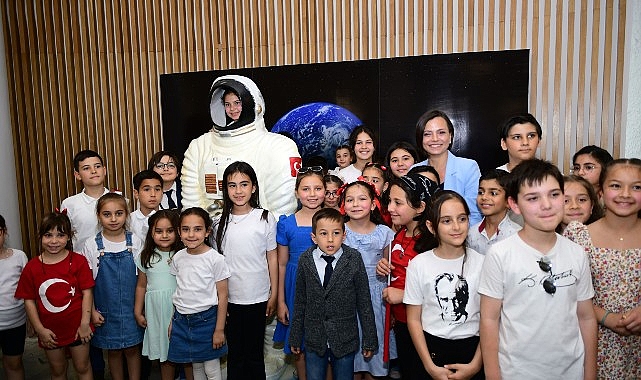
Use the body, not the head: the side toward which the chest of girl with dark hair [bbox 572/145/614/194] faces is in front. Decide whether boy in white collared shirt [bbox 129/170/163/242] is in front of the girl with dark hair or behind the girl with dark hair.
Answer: in front

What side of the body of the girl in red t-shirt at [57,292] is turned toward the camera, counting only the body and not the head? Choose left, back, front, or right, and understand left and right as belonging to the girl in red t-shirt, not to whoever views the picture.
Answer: front

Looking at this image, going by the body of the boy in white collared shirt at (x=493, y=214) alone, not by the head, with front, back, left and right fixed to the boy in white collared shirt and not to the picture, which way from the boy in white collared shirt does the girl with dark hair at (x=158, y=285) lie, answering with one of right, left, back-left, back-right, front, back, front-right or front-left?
front-right

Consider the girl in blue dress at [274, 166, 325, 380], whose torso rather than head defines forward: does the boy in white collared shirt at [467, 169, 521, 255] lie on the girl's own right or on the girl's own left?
on the girl's own left

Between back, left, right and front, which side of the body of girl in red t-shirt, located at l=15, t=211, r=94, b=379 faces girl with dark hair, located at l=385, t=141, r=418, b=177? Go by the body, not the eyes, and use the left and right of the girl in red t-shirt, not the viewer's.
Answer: left

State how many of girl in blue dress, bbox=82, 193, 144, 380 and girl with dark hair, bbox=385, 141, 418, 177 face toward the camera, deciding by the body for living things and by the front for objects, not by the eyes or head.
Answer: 2

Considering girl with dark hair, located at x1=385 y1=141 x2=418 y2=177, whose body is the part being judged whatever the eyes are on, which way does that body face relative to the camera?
toward the camera

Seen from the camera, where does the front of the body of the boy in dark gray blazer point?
toward the camera

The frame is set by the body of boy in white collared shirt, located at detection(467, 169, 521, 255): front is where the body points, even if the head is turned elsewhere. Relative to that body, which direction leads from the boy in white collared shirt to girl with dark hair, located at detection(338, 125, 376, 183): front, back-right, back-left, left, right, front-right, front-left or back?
right

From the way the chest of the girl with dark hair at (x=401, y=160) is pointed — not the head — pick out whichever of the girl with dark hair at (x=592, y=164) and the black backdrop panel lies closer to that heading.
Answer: the girl with dark hair

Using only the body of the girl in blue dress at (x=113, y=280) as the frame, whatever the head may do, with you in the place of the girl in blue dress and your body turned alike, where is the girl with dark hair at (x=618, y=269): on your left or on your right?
on your left
